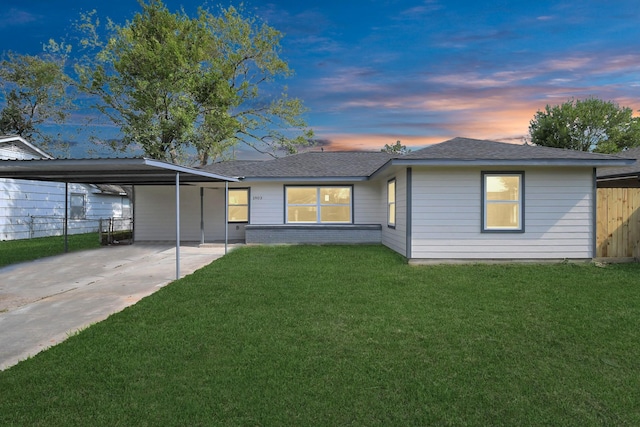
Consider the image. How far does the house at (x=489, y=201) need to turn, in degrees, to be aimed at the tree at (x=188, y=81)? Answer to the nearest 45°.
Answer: approximately 135° to its right

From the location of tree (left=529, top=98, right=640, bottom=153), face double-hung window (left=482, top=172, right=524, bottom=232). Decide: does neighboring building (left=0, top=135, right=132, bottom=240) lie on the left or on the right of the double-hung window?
right

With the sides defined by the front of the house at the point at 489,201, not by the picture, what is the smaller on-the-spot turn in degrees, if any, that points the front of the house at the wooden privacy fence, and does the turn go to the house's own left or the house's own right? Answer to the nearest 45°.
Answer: approximately 90° to the house's own left

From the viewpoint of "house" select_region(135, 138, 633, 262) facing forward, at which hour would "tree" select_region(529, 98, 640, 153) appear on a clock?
The tree is roughly at 7 o'clock from the house.

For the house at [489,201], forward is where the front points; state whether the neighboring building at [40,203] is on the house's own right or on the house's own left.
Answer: on the house's own right

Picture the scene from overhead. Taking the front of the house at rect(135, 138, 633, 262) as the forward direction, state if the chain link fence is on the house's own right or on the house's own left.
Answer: on the house's own right

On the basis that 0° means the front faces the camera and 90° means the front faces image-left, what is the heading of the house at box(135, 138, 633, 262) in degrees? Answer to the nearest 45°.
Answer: approximately 0°

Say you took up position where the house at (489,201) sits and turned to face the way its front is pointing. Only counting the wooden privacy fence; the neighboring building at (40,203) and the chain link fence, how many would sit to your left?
1
